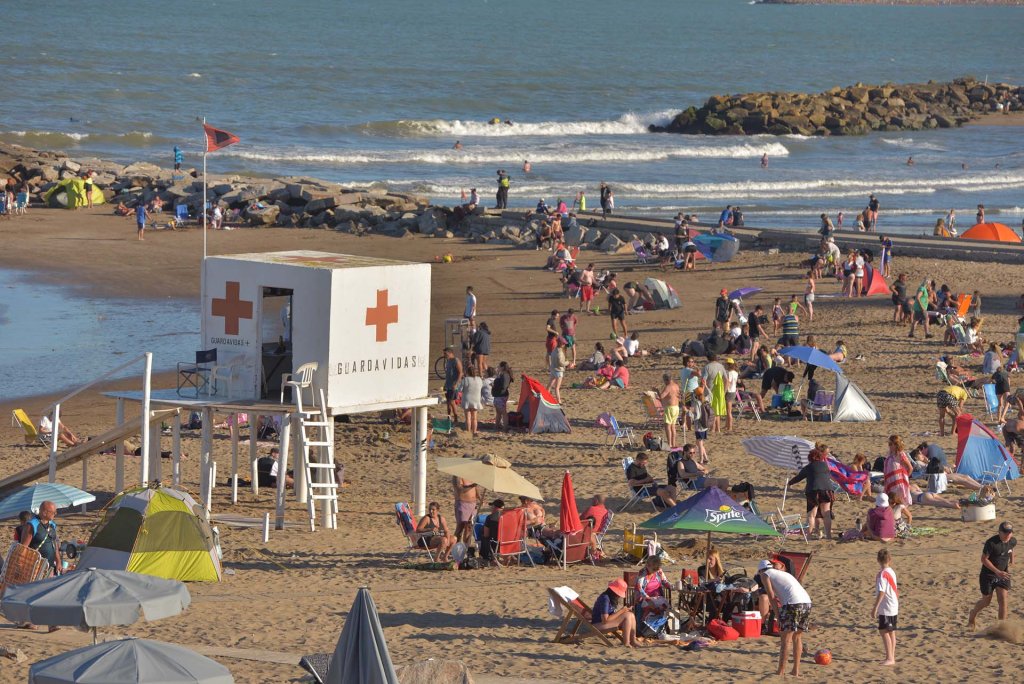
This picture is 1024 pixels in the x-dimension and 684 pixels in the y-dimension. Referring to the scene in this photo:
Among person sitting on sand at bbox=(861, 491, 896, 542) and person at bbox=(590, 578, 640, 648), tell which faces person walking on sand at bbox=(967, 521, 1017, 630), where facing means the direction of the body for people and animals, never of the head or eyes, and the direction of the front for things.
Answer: person at bbox=(590, 578, 640, 648)

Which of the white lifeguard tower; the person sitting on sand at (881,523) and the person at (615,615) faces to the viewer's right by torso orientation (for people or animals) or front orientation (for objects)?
the person at (615,615)

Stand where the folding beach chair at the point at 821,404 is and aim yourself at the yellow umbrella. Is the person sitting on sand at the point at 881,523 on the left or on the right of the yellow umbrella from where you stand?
left

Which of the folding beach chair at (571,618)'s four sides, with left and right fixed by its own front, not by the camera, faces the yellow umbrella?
left

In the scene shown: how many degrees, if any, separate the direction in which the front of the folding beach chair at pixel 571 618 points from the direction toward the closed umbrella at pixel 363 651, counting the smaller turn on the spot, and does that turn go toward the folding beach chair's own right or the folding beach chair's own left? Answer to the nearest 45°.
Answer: approximately 135° to the folding beach chair's own right

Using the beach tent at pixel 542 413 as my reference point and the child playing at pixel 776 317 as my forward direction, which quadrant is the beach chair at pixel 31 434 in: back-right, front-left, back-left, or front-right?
back-left

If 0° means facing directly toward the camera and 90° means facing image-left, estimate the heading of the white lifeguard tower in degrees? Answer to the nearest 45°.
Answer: approximately 45°

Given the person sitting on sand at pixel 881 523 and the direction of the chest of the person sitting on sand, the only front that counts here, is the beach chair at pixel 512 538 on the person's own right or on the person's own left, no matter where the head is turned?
on the person's own left

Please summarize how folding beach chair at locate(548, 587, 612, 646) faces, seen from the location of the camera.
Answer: facing to the right of the viewer

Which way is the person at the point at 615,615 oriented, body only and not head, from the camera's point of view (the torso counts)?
to the viewer's right
